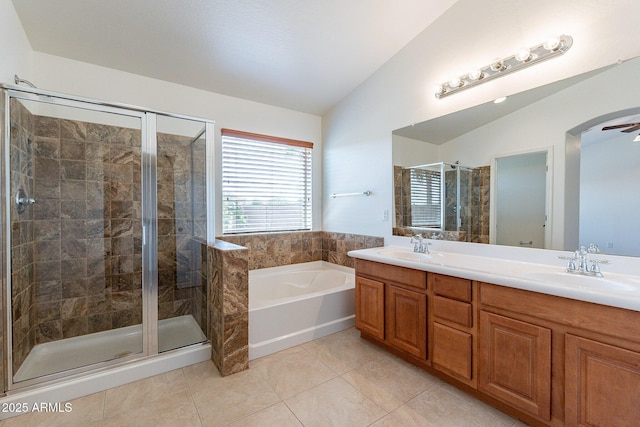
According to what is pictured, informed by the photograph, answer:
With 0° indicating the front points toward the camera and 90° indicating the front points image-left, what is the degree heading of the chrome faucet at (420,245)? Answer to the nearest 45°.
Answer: approximately 45°

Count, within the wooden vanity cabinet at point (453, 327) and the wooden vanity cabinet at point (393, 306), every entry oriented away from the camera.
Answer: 0

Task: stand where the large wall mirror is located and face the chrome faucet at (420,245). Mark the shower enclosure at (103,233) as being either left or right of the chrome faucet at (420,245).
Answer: left

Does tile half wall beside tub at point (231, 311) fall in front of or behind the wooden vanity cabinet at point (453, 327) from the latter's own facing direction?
in front

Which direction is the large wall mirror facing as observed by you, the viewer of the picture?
facing the viewer and to the left of the viewer

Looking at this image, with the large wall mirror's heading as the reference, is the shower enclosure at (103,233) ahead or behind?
ahead
